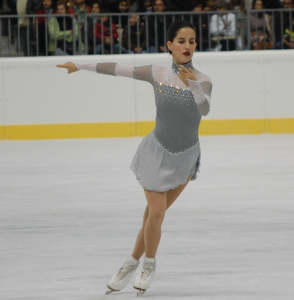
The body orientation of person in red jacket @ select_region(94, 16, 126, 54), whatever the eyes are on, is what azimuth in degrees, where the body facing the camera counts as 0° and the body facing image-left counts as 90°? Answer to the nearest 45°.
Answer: approximately 0°

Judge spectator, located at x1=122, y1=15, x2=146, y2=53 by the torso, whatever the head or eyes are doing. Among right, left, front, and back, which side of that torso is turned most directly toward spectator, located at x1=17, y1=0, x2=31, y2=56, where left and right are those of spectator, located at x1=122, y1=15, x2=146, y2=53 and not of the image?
right

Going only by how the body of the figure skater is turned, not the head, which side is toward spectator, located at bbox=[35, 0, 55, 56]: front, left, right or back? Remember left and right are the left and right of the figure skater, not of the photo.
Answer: back
